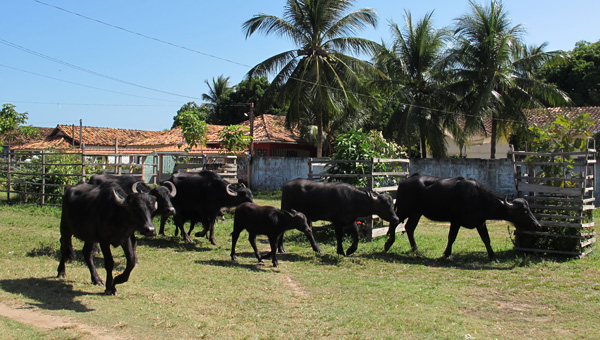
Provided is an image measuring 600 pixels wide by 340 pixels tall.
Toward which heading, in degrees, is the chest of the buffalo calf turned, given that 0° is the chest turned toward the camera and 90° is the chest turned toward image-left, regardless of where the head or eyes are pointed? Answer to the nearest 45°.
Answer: approximately 270°

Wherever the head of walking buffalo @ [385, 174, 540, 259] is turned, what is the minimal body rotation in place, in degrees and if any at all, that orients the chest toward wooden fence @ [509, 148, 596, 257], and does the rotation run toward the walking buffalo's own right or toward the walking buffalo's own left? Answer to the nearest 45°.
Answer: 0° — it already faces it

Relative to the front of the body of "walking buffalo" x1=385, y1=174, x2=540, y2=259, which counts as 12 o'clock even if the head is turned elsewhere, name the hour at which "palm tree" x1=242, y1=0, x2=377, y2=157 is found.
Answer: The palm tree is roughly at 8 o'clock from the walking buffalo.

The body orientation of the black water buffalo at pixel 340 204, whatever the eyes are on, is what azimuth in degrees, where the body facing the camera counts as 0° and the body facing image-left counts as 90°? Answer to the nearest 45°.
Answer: approximately 270°

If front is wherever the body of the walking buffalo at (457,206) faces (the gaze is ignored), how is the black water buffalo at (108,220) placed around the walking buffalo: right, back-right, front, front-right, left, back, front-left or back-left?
back-right

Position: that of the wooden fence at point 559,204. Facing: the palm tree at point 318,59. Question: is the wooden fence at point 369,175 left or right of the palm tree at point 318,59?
left

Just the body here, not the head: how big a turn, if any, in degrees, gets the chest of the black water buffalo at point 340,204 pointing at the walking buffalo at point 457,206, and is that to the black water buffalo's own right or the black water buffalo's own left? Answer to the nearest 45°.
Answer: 0° — it already faces it

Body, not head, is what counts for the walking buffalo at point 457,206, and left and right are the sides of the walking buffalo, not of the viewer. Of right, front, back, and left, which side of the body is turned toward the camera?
right

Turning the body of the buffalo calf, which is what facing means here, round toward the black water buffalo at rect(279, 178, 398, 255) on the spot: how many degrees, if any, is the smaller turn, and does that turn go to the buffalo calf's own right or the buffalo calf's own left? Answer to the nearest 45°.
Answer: approximately 45° to the buffalo calf's own left
